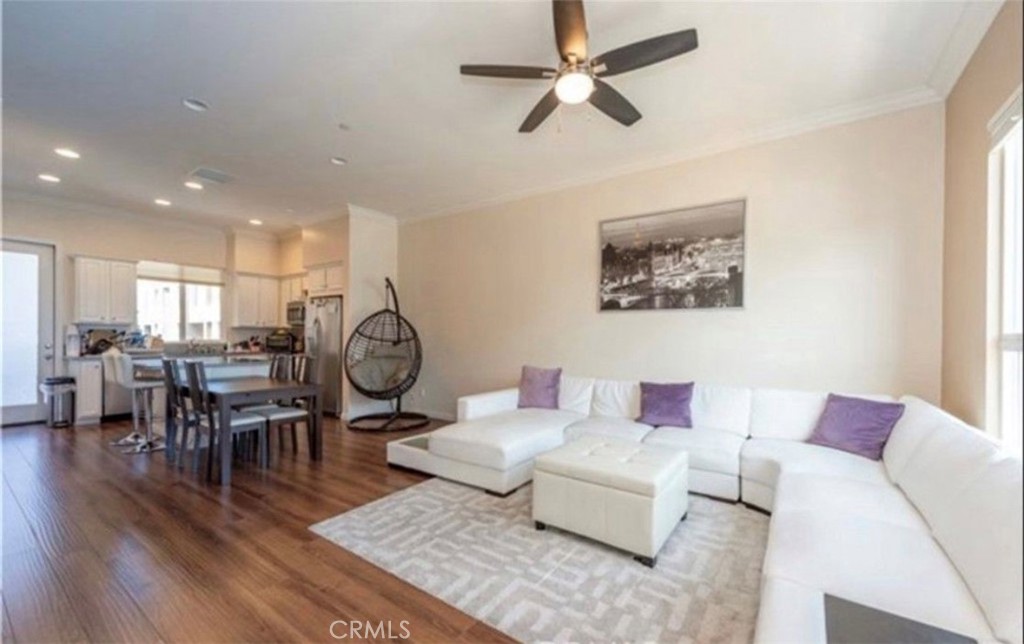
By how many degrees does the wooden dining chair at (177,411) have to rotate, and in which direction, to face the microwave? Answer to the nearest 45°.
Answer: approximately 45° to its left

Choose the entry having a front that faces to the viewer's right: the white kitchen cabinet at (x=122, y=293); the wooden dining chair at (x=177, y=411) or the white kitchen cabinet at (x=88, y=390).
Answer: the wooden dining chair

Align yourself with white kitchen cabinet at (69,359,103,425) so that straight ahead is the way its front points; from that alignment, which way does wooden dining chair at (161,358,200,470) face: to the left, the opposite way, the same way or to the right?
to the left

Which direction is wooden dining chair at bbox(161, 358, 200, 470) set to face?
to the viewer's right

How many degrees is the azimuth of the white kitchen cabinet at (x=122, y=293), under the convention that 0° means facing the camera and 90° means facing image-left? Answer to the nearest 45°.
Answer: approximately 0°

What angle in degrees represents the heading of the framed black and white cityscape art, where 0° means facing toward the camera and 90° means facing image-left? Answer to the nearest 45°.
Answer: approximately 45°

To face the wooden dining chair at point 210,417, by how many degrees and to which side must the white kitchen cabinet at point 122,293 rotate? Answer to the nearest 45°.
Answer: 0° — it already faces it
